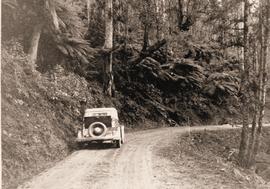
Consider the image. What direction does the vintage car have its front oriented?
away from the camera

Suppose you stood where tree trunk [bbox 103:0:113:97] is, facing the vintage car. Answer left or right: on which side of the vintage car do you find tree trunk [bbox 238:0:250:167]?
left

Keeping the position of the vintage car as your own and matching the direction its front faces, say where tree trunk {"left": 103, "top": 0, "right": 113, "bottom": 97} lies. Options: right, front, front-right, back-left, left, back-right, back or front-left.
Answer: front

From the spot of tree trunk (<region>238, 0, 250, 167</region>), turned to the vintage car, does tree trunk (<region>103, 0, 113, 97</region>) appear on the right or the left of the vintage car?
right

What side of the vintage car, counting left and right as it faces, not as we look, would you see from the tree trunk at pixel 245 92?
right
